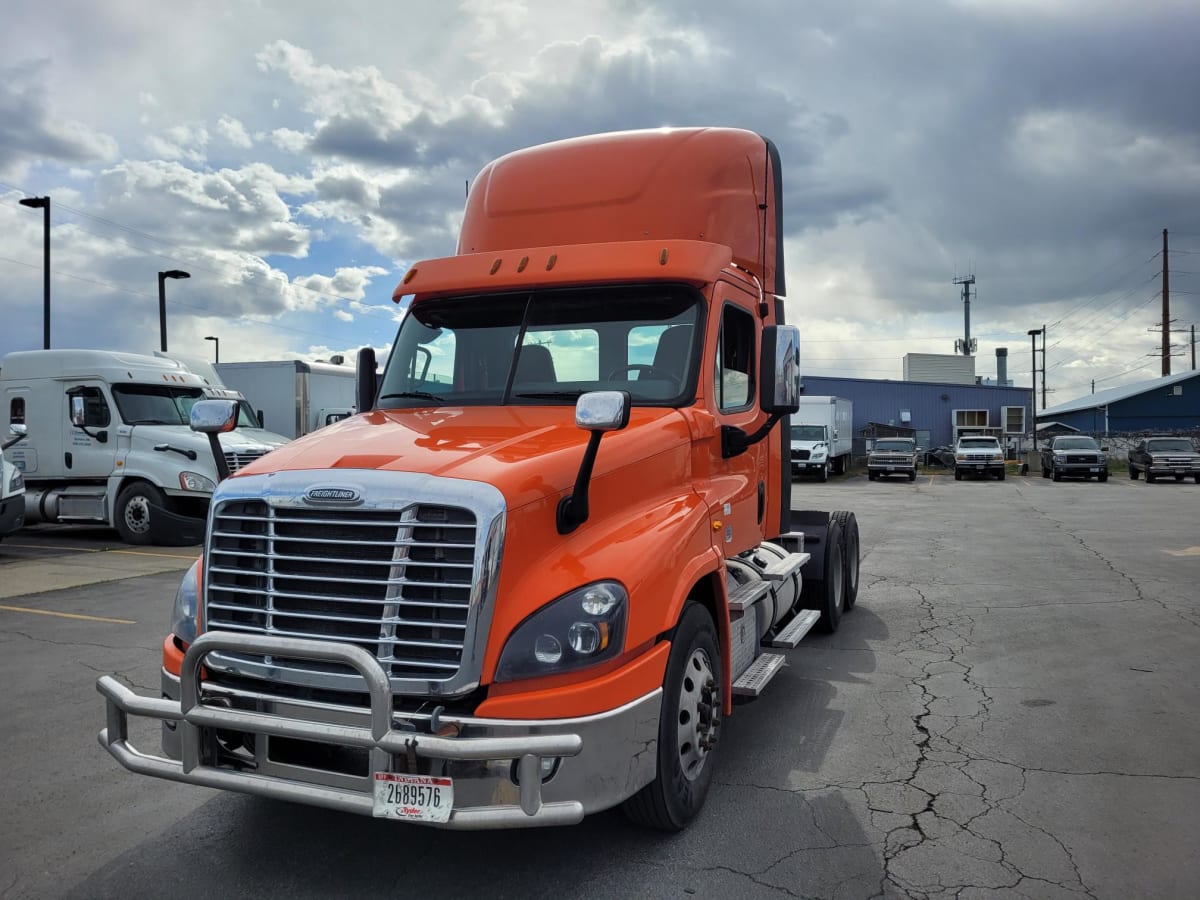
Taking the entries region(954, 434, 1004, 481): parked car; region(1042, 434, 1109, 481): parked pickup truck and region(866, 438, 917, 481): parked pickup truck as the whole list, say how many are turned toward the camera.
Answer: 3

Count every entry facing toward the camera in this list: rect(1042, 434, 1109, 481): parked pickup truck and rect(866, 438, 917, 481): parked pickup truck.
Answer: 2

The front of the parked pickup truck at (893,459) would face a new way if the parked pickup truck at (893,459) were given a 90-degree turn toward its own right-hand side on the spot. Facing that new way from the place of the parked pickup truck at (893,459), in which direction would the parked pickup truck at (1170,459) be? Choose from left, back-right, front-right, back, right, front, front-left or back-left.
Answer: back

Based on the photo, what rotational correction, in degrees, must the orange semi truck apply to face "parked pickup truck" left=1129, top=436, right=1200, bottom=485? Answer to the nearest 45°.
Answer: approximately 180°

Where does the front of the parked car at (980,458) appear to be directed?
toward the camera

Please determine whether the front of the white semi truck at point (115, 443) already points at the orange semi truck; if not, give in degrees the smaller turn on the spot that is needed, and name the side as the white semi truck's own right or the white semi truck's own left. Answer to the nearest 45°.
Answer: approximately 45° to the white semi truck's own right

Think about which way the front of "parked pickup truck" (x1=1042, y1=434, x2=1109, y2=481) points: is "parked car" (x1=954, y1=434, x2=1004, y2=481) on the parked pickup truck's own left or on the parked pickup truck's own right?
on the parked pickup truck's own right

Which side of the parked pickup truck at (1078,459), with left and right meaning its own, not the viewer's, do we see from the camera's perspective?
front

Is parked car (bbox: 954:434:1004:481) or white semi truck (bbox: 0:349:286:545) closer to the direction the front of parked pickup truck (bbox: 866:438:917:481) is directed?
the white semi truck

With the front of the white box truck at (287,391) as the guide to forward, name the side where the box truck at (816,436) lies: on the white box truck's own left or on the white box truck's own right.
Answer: on the white box truck's own left

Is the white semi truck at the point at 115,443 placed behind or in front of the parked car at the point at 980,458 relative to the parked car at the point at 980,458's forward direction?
in front

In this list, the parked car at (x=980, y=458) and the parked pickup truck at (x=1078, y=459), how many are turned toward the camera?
2

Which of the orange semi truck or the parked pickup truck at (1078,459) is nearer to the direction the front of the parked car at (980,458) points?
the orange semi truck
